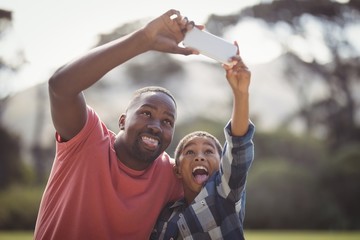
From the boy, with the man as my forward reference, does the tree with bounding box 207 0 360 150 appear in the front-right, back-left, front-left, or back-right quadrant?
back-right

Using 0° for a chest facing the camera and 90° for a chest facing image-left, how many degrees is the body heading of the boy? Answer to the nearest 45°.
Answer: approximately 0°

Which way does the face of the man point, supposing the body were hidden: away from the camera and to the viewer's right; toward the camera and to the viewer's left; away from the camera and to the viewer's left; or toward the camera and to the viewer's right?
toward the camera and to the viewer's right

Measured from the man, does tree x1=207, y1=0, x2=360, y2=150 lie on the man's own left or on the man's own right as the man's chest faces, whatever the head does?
on the man's own left

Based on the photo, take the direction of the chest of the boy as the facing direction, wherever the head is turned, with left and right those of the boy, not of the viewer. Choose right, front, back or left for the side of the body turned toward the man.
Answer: right

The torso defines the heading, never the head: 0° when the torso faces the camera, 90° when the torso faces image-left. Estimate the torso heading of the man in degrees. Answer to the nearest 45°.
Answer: approximately 315°

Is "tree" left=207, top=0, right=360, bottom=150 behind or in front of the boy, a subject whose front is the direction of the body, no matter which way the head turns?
behind

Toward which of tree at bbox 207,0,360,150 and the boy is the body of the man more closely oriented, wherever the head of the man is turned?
the boy

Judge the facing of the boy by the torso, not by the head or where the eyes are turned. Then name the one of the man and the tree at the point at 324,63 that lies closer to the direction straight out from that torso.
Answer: the man
